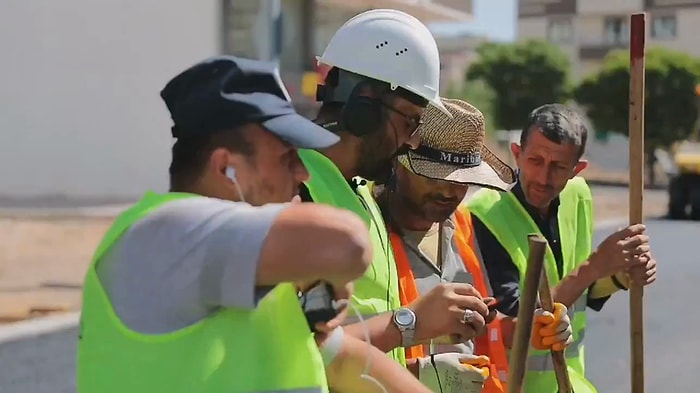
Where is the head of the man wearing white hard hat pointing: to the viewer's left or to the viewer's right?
to the viewer's right

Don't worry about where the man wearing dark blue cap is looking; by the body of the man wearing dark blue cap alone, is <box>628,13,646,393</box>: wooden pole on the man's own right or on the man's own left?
on the man's own left

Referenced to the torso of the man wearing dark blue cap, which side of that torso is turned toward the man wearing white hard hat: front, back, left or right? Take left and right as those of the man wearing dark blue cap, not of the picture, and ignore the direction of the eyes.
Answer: front

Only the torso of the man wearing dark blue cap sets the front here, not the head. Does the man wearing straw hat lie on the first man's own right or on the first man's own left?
on the first man's own left

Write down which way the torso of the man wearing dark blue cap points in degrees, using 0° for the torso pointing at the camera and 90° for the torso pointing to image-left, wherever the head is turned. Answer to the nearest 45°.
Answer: approximately 270°

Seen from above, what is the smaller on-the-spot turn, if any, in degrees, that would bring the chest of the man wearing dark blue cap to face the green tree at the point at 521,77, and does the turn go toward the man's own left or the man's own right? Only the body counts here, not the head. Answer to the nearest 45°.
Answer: approximately 90° to the man's own left

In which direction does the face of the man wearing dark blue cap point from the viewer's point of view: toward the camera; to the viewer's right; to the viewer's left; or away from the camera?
to the viewer's right

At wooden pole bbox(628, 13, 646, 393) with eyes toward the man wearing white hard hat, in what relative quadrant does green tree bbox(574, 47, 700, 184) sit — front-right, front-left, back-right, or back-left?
back-right
